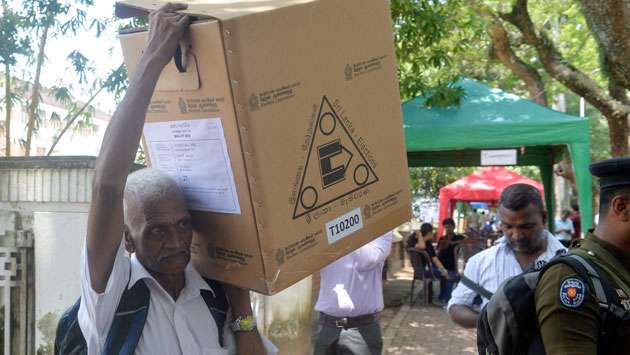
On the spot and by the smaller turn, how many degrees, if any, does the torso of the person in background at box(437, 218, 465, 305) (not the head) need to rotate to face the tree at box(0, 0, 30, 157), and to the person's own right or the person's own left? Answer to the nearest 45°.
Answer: approximately 45° to the person's own right

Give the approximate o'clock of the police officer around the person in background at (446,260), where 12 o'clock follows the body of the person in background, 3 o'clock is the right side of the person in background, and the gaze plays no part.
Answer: The police officer is roughly at 12 o'clock from the person in background.

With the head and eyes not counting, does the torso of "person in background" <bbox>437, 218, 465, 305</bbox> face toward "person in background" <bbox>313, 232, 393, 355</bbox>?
yes

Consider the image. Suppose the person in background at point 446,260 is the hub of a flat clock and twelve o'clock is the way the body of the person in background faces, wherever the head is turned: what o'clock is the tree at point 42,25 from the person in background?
The tree is roughly at 3 o'clock from the person in background.

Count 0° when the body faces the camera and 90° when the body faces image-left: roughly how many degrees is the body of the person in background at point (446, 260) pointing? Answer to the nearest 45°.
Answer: approximately 0°
